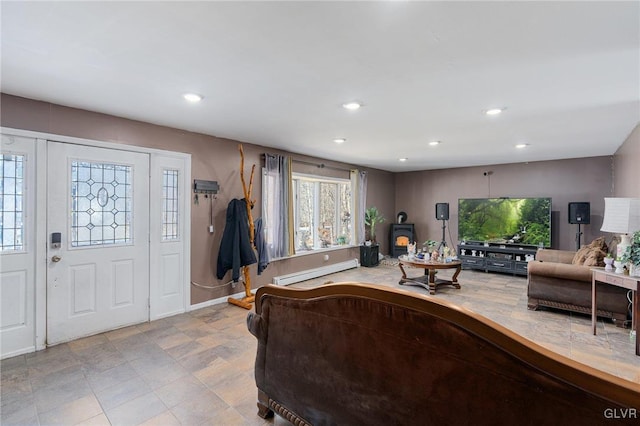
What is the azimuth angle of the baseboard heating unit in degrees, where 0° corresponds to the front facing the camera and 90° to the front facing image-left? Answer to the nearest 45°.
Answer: approximately 315°

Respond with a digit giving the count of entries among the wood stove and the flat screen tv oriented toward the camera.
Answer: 2

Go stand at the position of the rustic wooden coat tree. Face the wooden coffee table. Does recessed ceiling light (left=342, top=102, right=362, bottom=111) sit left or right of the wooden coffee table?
right

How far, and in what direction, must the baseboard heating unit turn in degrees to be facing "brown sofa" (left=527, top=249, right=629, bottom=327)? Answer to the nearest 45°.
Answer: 0° — it already faces it

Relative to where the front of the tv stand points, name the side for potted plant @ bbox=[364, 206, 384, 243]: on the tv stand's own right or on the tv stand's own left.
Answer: on the tv stand's own right

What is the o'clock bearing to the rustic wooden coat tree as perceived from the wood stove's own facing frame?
The rustic wooden coat tree is roughly at 1 o'clock from the wood stove.

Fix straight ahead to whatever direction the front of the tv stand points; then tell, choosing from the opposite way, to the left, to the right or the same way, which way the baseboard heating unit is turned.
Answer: to the left

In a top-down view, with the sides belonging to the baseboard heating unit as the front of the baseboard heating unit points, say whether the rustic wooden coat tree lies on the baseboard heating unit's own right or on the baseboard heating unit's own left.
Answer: on the baseboard heating unit's own right
